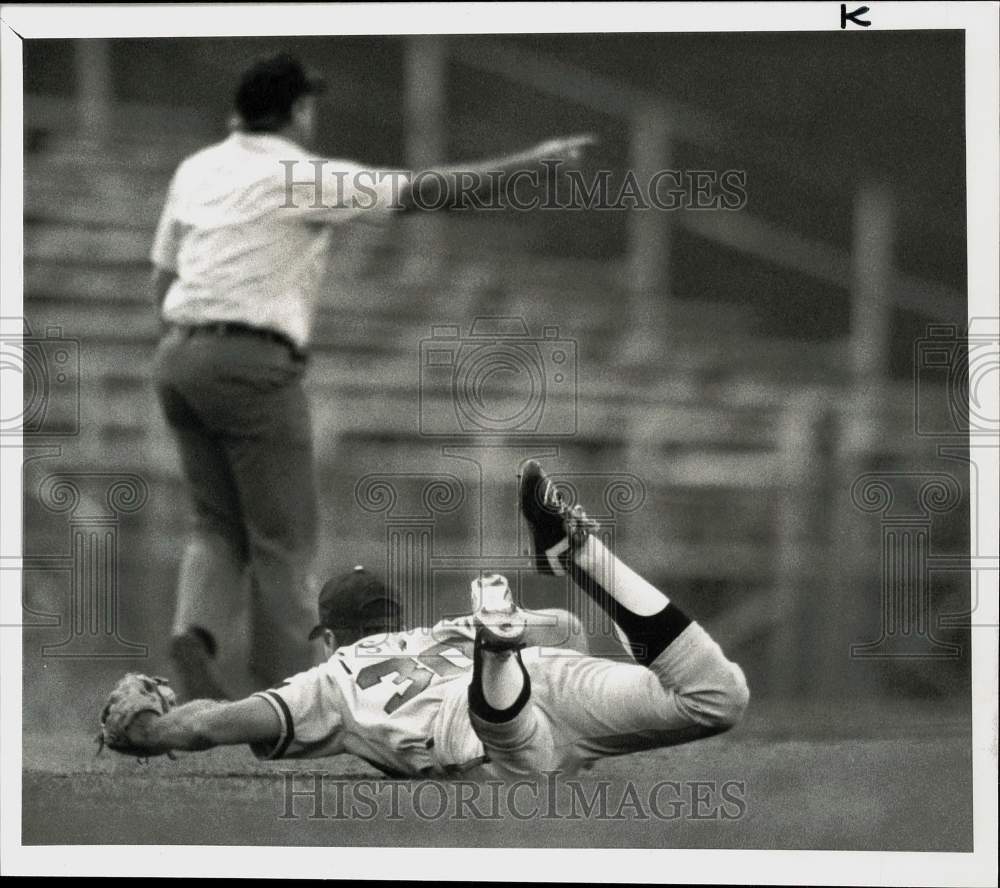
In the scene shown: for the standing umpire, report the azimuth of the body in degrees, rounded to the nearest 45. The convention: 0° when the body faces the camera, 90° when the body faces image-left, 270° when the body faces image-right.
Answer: approximately 225°

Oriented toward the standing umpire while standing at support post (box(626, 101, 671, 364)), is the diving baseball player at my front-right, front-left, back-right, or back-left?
front-left

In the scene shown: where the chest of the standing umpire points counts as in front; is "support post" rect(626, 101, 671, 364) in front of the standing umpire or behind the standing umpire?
in front

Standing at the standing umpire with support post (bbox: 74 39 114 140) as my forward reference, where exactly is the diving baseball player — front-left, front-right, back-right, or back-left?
back-right
